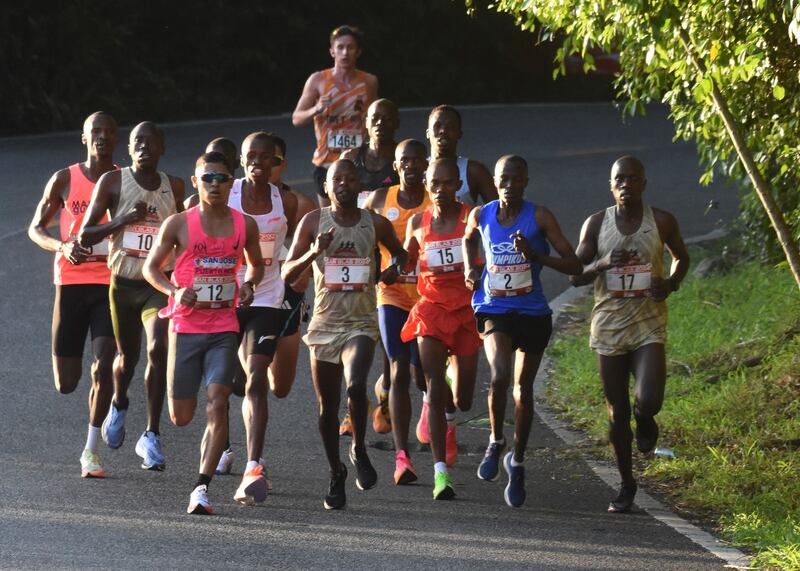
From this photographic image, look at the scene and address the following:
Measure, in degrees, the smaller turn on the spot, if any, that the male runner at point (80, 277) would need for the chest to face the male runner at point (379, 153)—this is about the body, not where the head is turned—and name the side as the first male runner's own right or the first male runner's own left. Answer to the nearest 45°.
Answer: approximately 90° to the first male runner's own left

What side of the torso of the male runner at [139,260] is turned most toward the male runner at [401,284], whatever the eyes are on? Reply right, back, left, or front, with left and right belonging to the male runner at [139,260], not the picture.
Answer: left

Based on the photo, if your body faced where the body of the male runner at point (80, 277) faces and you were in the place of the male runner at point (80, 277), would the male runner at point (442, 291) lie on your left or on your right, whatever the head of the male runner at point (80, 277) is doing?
on your left

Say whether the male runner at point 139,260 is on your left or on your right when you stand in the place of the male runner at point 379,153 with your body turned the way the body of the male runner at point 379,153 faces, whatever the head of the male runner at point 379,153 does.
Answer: on your right

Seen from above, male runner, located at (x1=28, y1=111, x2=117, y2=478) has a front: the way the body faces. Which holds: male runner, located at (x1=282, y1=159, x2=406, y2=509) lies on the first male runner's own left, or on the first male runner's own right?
on the first male runner's own left

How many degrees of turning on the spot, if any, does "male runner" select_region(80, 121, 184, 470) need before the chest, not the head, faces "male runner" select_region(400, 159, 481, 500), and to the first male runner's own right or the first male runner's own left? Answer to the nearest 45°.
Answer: approximately 90° to the first male runner's own left

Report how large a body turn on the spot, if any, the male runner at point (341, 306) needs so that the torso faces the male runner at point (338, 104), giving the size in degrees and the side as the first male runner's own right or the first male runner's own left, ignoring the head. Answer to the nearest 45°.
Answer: approximately 180°

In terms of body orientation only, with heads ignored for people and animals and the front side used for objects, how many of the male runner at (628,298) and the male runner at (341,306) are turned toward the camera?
2
